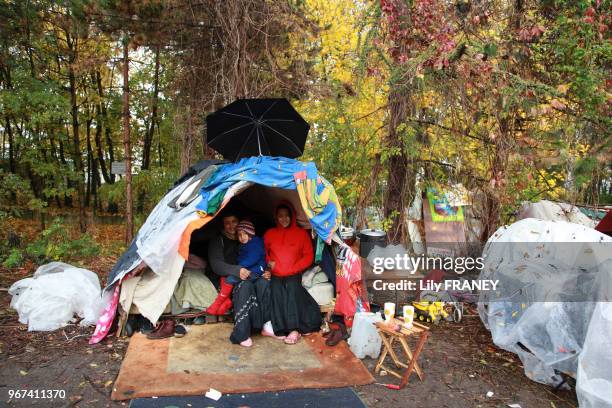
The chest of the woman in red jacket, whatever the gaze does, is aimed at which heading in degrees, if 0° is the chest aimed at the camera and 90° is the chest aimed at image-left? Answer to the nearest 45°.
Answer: approximately 0°

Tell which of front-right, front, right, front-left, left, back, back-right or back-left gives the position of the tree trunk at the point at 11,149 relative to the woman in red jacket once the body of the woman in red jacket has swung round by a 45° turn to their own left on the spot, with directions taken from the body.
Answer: back

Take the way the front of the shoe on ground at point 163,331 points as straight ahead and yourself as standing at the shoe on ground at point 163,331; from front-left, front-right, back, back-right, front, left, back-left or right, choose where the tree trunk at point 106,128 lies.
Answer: back-right

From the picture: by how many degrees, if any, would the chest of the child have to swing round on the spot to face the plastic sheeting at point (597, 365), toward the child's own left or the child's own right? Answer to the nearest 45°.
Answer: approximately 90° to the child's own left

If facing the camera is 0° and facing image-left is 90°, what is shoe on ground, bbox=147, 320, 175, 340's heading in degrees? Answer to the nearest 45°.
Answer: approximately 45°

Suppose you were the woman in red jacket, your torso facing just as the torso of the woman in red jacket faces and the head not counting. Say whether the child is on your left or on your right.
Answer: on your right

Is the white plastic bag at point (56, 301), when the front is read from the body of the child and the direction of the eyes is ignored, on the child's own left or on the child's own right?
on the child's own right

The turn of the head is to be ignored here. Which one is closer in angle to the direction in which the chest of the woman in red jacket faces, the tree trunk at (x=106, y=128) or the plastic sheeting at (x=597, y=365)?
the plastic sheeting

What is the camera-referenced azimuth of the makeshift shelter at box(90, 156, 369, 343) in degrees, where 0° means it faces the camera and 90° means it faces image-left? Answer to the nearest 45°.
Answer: approximately 0°

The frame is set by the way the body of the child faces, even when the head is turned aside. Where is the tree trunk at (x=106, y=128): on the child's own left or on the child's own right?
on the child's own right
